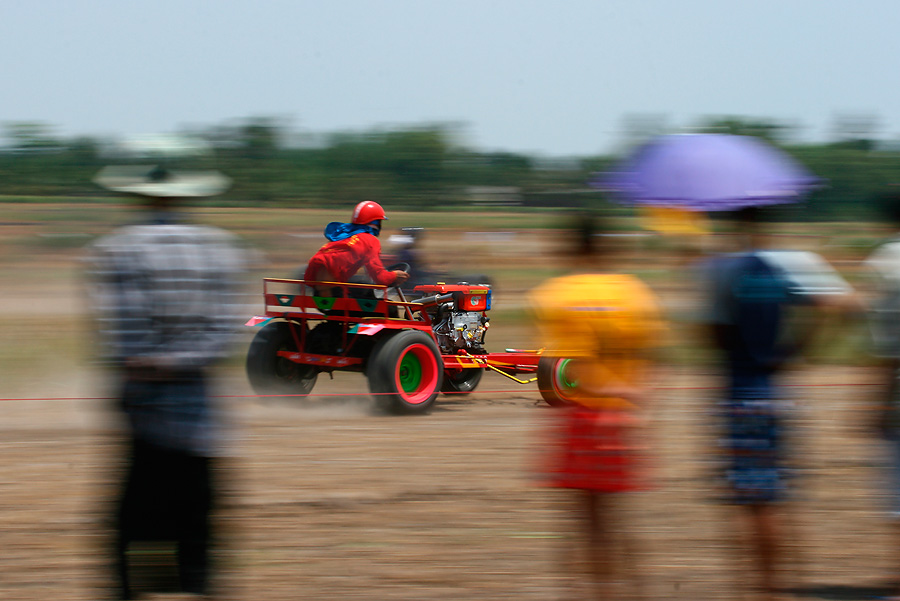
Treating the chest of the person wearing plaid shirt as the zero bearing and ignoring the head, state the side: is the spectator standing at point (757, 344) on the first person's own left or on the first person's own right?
on the first person's own right

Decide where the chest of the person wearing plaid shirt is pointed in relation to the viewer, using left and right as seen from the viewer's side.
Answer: facing away from the viewer

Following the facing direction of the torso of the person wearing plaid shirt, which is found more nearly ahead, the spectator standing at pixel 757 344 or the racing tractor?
the racing tractor

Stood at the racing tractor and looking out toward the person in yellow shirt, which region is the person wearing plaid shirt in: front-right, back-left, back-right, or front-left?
front-right

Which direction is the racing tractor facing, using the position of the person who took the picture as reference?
facing away from the viewer and to the right of the viewer

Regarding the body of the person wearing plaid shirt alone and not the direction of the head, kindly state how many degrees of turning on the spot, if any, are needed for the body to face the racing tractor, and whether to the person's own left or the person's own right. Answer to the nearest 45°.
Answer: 0° — they already face it

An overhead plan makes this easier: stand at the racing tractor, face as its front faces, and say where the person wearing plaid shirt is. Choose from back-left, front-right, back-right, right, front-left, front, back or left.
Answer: back-right

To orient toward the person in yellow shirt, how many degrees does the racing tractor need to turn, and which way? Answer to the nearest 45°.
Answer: approximately 135° to its right

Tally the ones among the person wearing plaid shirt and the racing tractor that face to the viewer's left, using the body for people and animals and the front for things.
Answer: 0

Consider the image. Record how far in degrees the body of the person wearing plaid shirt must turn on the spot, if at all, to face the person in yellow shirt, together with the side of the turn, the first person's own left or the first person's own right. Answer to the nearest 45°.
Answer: approximately 90° to the first person's own right
